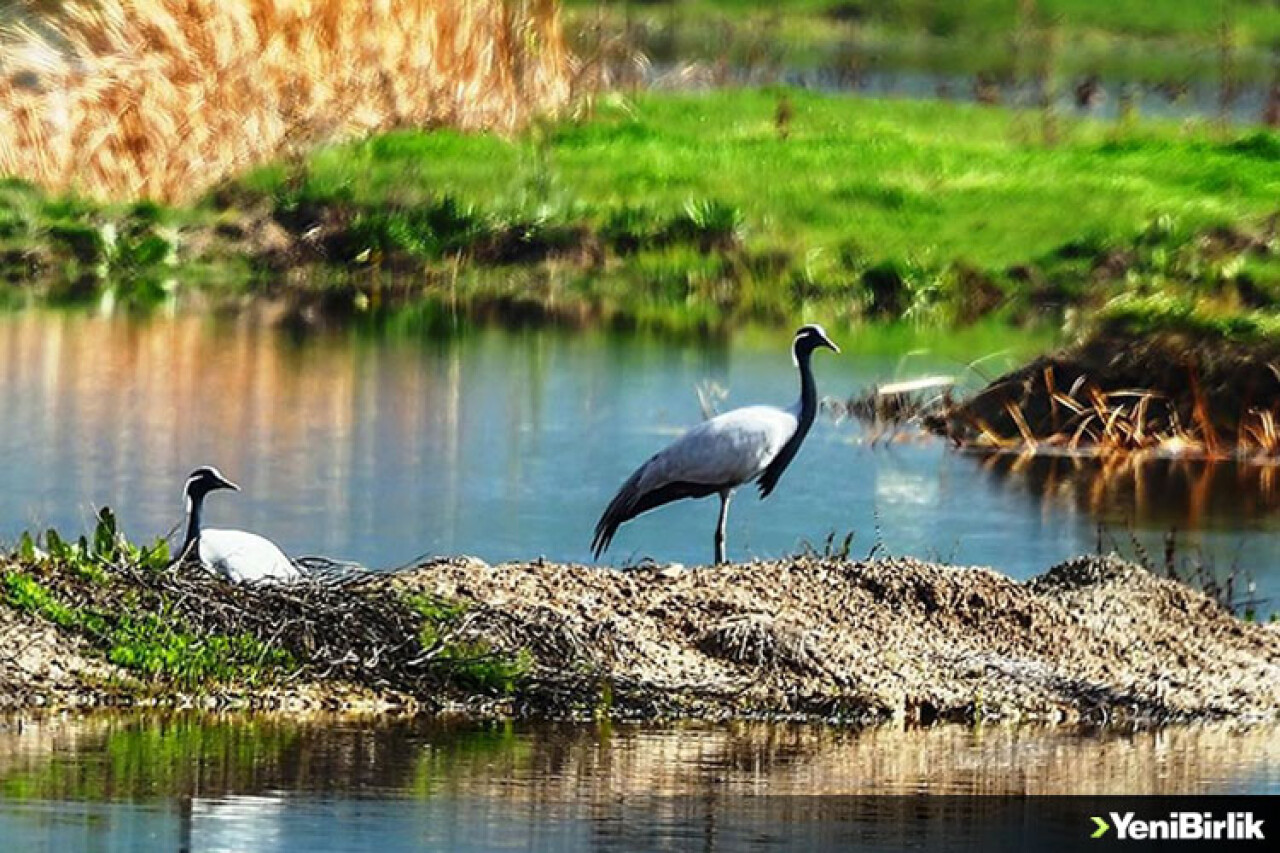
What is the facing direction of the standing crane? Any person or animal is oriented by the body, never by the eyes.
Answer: to the viewer's right

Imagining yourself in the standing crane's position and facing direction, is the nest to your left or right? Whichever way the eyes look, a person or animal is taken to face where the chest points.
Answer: on your right
